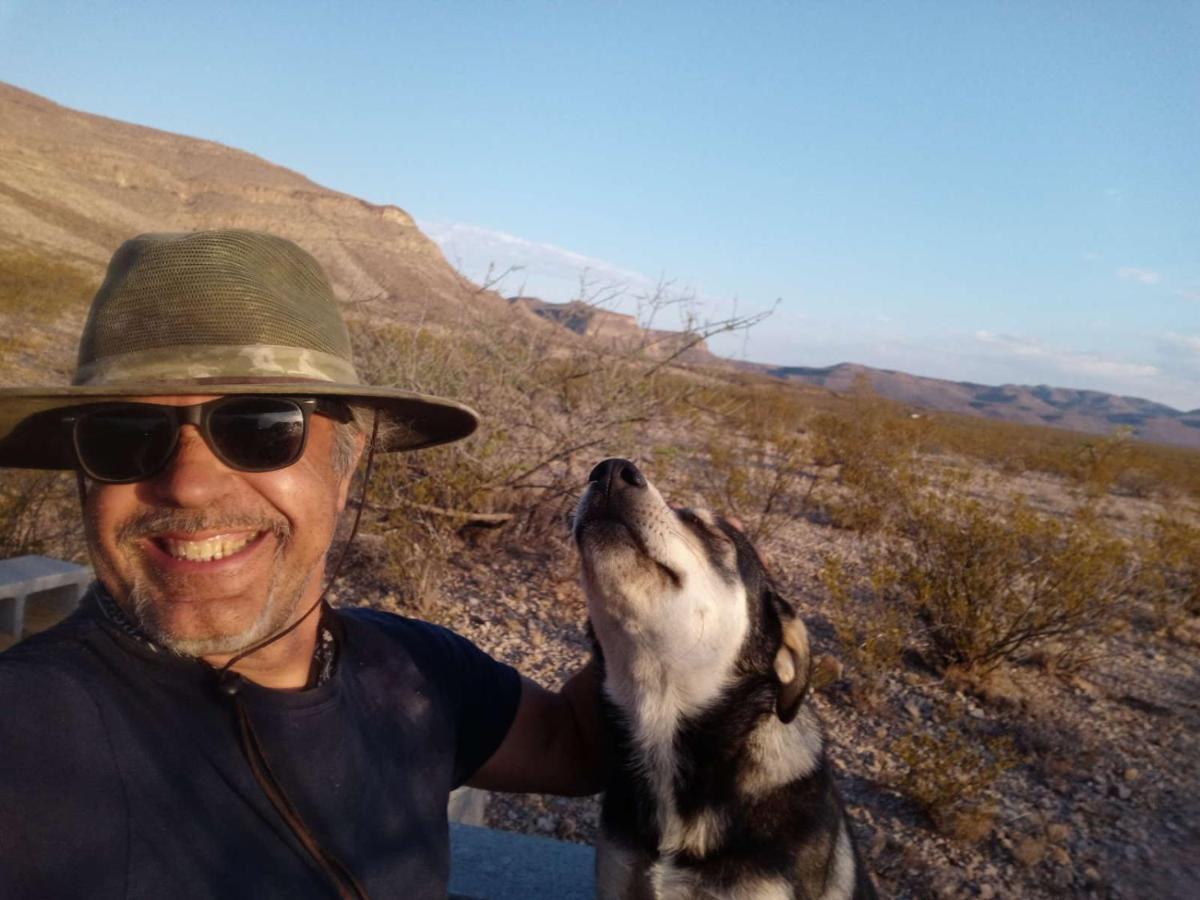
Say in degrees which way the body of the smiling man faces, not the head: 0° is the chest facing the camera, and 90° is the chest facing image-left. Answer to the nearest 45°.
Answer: approximately 0°

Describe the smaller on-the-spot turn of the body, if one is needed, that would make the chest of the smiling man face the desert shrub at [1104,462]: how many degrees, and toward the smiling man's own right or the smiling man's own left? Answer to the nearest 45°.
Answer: approximately 135° to the smiling man's own left

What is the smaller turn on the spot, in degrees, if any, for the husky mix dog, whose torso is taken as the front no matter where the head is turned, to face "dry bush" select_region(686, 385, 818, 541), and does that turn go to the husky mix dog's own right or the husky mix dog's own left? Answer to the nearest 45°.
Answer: approximately 135° to the husky mix dog's own right

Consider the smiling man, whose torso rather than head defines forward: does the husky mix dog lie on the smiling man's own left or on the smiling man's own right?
on the smiling man's own left

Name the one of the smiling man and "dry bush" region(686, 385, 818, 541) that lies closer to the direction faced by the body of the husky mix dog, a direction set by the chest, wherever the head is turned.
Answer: the smiling man

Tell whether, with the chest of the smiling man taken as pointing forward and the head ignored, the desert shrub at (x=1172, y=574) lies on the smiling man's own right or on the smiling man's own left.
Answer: on the smiling man's own left

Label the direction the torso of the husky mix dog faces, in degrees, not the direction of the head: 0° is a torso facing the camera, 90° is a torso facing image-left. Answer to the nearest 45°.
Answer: approximately 45°

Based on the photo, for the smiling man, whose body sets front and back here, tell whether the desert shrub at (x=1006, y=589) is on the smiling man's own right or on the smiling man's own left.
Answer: on the smiling man's own left
